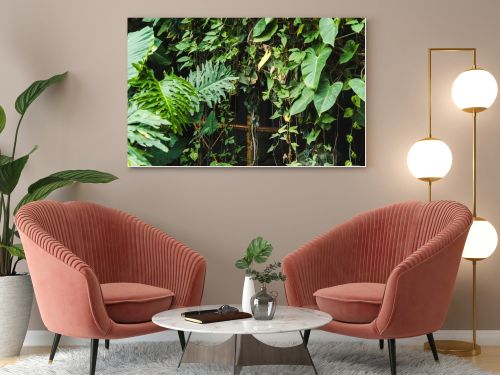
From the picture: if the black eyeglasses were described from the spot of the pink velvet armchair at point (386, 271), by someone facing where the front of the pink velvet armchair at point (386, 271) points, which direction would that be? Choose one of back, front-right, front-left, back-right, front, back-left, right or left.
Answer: front

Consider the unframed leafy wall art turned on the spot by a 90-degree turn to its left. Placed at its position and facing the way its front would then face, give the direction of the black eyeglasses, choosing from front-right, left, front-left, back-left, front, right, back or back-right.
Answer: right

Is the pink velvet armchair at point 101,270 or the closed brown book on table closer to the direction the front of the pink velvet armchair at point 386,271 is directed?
the closed brown book on table

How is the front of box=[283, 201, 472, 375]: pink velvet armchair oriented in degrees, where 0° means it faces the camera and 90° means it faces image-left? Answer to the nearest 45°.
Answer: approximately 45°

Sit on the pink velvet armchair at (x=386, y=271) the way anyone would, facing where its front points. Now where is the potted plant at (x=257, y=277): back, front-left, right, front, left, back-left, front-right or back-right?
front

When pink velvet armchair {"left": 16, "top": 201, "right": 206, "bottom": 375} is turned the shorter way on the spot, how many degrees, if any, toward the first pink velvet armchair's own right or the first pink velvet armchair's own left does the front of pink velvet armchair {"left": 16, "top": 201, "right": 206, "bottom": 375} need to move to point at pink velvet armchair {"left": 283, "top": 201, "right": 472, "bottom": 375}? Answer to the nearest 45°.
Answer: approximately 45° to the first pink velvet armchair's own left

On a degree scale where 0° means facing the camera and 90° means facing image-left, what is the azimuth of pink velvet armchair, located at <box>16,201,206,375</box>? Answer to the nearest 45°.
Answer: approximately 315°

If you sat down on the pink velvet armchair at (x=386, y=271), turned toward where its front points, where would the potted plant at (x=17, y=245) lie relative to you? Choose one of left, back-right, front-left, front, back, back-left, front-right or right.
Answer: front-right

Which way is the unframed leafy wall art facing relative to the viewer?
toward the camera

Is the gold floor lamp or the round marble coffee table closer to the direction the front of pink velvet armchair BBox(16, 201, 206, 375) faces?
the round marble coffee table

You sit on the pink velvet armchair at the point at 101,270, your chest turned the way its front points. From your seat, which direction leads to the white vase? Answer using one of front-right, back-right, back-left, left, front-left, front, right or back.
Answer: front

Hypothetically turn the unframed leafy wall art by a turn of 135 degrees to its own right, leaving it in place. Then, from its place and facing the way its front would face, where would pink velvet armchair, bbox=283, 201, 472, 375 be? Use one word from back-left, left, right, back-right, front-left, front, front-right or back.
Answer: back
